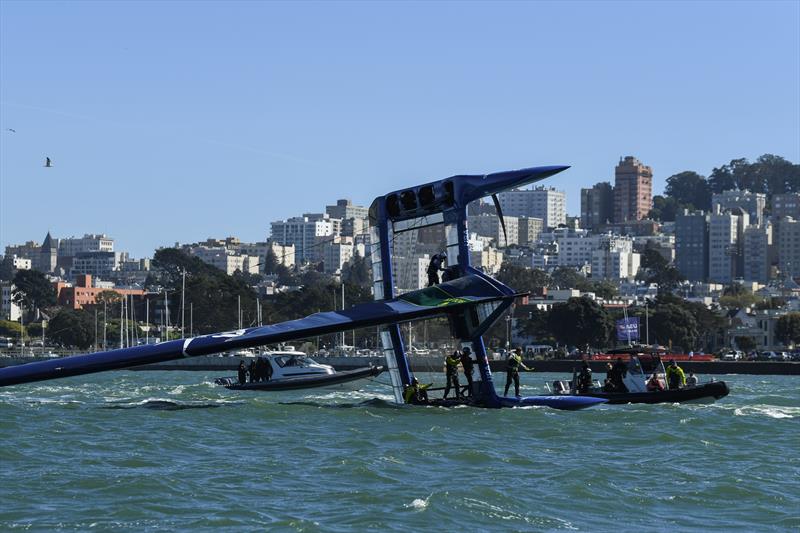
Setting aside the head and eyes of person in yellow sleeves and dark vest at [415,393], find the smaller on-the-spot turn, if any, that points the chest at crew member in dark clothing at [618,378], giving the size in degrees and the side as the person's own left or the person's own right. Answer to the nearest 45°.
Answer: approximately 45° to the person's own left
